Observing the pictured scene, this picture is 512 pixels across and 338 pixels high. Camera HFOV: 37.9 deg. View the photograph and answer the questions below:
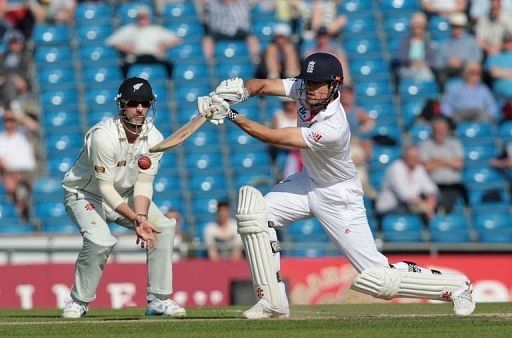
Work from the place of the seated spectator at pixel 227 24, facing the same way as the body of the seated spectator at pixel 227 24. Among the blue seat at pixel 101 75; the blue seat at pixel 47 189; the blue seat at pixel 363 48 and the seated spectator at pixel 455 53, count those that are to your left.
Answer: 2

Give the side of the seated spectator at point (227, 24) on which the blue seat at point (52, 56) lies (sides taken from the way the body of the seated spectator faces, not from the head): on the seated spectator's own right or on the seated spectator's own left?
on the seated spectator's own right

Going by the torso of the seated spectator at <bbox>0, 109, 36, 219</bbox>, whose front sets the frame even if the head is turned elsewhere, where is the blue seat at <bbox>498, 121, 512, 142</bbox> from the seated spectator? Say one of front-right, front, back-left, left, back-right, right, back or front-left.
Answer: left

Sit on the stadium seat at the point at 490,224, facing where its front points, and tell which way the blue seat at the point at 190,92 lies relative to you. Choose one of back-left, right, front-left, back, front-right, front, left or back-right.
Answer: right

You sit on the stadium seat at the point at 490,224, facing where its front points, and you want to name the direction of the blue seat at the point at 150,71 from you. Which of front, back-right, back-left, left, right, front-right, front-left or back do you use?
right
